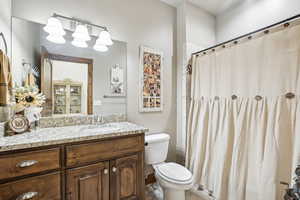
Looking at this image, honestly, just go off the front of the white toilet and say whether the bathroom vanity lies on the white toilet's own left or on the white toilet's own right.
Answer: on the white toilet's own right

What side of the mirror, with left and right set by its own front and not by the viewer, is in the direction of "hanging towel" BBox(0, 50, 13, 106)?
right

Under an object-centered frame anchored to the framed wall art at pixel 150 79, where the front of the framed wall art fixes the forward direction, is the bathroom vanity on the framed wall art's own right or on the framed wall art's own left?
on the framed wall art's own right

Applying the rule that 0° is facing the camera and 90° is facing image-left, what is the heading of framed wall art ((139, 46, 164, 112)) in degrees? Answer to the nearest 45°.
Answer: approximately 315°

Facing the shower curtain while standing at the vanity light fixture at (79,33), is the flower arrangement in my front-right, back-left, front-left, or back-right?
back-right
